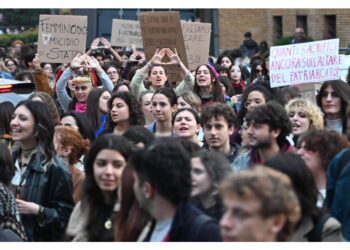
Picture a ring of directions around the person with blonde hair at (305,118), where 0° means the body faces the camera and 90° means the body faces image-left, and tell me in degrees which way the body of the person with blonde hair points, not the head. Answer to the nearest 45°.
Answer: approximately 45°

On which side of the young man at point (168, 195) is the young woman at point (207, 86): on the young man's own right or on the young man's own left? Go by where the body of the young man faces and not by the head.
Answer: on the young man's own right

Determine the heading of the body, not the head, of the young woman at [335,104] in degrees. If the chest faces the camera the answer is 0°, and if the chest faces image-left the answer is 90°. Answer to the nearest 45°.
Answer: approximately 45°

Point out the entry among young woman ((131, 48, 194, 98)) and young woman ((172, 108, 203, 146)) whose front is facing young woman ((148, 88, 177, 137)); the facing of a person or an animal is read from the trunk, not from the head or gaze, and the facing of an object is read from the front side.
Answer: young woman ((131, 48, 194, 98))

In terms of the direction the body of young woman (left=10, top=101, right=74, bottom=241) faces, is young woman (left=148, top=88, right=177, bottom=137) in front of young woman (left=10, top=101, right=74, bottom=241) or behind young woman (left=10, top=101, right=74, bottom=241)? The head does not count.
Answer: behind

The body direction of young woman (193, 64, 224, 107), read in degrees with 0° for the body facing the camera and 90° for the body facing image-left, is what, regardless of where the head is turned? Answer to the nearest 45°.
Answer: approximately 45°

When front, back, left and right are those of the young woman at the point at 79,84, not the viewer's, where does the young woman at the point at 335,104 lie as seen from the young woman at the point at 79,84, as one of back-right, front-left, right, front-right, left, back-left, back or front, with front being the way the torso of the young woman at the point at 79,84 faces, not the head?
front-left
